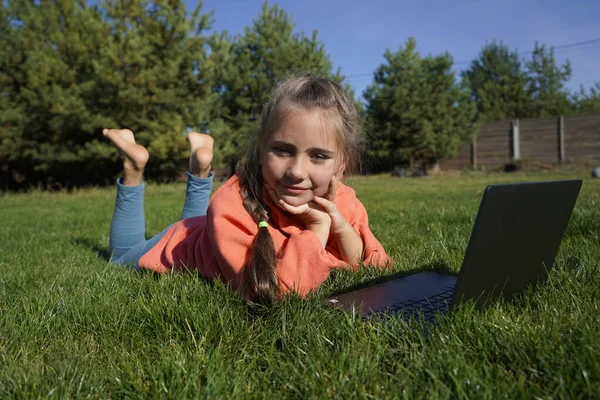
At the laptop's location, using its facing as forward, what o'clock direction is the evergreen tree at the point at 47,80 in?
The evergreen tree is roughly at 12 o'clock from the laptop.

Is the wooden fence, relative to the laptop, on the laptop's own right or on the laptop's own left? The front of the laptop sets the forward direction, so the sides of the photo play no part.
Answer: on the laptop's own right

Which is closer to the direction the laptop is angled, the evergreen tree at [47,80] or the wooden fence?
the evergreen tree

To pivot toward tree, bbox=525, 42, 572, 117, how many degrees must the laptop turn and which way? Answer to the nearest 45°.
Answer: approximately 45° to its right

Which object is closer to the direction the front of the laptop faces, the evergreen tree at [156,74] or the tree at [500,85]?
the evergreen tree

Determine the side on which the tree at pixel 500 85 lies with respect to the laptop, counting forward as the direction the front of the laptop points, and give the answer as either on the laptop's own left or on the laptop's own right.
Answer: on the laptop's own right

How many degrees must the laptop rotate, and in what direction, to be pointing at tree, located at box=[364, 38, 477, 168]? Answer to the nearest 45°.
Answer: approximately 45° to its right

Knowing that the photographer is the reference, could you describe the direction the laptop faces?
facing away from the viewer and to the left of the viewer

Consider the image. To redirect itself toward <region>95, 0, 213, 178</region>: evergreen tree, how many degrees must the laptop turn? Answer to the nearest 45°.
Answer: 0° — it already faces it
